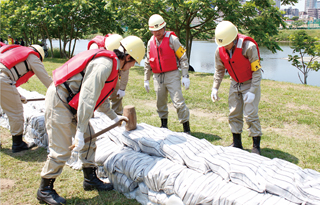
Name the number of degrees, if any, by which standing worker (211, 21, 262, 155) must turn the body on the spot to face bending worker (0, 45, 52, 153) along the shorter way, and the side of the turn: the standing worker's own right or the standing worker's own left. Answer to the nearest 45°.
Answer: approximately 45° to the standing worker's own right

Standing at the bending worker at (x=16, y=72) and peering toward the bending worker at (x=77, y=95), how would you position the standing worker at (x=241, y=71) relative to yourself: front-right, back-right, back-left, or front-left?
front-left

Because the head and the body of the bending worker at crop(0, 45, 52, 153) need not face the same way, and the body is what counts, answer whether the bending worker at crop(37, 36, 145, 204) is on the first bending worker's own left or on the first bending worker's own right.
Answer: on the first bending worker's own right

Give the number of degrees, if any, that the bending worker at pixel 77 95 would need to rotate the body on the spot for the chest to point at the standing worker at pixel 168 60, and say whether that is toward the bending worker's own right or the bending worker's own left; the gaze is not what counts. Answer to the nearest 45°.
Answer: approximately 45° to the bending worker's own left

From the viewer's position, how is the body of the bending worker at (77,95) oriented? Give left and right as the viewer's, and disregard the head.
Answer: facing to the right of the viewer

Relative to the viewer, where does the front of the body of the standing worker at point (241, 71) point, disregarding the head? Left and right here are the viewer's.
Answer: facing the viewer and to the left of the viewer

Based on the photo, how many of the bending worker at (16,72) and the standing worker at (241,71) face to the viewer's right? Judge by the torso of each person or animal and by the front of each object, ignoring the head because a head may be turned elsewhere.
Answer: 1

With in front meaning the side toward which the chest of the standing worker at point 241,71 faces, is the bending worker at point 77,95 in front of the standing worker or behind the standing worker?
in front

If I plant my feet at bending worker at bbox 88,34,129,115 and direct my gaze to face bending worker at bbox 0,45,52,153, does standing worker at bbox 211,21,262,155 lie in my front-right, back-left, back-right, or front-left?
back-left

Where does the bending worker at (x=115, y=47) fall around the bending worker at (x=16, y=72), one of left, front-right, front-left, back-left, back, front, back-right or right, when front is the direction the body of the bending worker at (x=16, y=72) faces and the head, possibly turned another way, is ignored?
front

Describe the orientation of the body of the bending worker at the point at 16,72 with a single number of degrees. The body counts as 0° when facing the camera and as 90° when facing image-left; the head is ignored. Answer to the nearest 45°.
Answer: approximately 270°

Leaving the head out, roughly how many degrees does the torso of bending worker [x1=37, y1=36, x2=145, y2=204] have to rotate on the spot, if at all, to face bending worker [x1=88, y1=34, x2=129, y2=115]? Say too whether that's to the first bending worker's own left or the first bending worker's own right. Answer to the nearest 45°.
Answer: approximately 90° to the first bending worker's own left

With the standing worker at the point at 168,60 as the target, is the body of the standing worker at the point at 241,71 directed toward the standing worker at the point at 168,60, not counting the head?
no

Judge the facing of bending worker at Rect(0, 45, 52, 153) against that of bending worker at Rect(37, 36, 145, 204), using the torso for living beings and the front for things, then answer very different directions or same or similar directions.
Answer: same or similar directions

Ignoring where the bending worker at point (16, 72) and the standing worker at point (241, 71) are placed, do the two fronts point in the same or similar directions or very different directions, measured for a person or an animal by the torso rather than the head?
very different directions

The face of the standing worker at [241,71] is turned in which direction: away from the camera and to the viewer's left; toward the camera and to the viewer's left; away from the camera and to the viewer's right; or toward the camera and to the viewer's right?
toward the camera and to the viewer's left

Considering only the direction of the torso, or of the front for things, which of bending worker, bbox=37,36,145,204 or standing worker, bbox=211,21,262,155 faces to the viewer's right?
the bending worker
